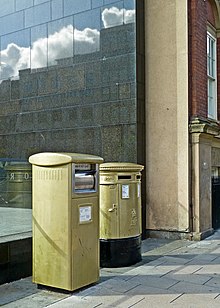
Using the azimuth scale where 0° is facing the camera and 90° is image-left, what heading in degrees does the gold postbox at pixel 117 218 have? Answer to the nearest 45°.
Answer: approximately 315°

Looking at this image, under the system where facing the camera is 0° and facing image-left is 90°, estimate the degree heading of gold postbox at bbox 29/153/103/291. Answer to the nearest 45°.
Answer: approximately 315°

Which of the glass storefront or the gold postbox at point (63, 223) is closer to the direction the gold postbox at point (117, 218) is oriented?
the gold postbox

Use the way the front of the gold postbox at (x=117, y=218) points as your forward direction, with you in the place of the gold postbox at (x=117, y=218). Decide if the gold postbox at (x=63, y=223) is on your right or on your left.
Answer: on your right

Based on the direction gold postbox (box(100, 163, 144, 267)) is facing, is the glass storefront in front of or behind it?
behind

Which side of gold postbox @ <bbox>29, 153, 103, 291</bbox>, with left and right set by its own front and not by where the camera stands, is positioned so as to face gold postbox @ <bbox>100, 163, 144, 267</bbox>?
left
